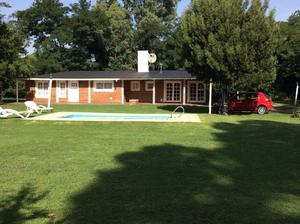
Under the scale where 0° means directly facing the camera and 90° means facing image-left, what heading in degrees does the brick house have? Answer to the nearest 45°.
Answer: approximately 0°

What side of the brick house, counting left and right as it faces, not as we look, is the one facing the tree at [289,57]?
left

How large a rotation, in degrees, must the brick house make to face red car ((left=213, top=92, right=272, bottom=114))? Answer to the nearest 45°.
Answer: approximately 45° to its left

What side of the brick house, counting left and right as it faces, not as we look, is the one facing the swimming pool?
front

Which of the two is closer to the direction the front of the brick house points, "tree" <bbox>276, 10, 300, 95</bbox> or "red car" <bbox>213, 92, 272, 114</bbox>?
the red car
